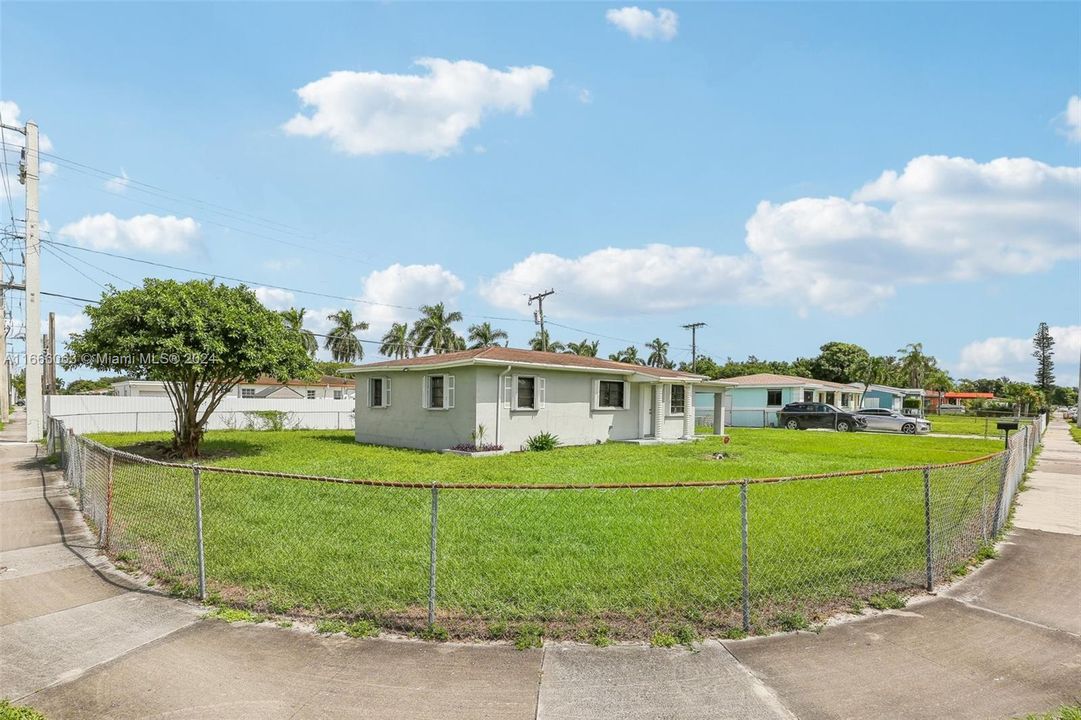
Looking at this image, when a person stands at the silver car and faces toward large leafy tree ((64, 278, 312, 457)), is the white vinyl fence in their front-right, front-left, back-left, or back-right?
front-right

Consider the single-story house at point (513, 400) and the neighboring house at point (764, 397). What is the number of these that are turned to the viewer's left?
0

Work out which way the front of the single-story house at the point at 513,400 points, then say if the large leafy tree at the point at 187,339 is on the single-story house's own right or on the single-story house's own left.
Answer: on the single-story house's own right

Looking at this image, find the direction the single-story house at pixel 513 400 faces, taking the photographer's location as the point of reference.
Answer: facing the viewer and to the right of the viewer

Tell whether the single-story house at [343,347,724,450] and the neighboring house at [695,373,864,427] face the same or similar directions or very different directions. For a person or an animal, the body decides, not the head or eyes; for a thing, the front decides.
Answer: same or similar directions

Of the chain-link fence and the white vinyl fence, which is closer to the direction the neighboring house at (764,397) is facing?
the chain-link fence

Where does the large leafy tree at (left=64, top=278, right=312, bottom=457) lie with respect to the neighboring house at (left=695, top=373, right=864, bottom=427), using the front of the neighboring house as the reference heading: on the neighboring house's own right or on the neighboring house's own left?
on the neighboring house's own right

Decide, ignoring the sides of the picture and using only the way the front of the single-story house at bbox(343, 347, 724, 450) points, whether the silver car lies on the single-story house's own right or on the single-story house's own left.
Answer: on the single-story house's own left

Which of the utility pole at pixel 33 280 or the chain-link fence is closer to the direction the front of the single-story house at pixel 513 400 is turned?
the chain-link fence

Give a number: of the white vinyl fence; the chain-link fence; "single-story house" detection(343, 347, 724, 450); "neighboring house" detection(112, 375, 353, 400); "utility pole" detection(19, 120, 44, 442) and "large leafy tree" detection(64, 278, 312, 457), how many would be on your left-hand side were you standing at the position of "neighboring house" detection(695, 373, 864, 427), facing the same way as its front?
0

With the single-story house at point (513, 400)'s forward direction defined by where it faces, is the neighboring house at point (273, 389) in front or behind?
behind

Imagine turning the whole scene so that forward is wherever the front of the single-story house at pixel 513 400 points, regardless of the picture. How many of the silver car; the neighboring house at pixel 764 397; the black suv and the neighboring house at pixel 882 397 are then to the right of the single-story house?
0

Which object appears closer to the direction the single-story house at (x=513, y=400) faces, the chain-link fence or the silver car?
the chain-link fence
